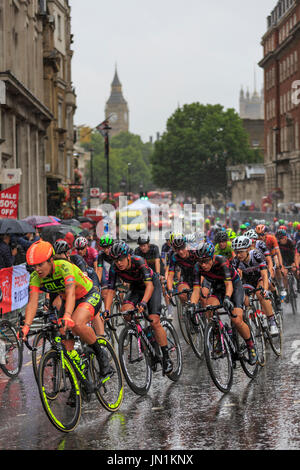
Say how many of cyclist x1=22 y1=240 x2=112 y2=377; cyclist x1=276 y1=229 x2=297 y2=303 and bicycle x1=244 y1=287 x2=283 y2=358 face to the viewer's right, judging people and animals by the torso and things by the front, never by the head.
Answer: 0

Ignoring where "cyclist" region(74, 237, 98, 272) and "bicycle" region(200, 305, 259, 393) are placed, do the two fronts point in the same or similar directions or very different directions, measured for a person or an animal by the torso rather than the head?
same or similar directions

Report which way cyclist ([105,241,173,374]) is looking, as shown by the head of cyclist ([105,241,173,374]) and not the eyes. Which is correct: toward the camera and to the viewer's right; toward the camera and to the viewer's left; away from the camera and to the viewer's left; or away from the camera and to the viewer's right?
toward the camera and to the viewer's left

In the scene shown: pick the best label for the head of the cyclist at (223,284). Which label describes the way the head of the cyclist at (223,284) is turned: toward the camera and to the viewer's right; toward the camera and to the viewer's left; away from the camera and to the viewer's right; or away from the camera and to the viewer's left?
toward the camera and to the viewer's left

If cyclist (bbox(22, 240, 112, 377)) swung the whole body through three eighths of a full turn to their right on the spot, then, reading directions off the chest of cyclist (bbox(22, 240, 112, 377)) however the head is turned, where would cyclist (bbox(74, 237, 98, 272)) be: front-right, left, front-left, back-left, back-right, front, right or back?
front

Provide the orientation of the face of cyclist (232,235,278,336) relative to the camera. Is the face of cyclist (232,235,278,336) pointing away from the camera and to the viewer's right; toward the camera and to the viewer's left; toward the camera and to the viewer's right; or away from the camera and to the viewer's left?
toward the camera and to the viewer's left

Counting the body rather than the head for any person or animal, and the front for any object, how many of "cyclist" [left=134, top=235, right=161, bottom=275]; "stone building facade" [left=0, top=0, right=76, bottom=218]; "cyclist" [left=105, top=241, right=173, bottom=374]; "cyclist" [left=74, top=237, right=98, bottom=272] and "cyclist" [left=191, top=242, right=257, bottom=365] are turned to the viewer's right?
1

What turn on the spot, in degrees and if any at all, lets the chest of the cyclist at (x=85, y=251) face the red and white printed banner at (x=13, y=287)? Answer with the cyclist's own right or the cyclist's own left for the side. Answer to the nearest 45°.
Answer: approximately 90° to the cyclist's own right

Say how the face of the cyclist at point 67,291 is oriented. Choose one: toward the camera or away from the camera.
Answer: toward the camera

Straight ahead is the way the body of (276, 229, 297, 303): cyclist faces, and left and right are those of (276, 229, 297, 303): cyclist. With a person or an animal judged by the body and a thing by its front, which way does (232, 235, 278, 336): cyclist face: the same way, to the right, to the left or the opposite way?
the same way

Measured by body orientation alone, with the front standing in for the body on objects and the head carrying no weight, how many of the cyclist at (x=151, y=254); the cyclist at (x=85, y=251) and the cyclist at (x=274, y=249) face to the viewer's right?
0

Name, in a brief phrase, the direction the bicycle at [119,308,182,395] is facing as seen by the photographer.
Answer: facing the viewer and to the left of the viewer

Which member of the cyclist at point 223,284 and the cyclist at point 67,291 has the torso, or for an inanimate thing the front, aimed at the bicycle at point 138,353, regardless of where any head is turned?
the cyclist at point 223,284

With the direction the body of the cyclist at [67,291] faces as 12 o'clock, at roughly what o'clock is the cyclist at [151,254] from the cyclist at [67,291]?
the cyclist at [151,254] is roughly at 5 o'clock from the cyclist at [67,291].

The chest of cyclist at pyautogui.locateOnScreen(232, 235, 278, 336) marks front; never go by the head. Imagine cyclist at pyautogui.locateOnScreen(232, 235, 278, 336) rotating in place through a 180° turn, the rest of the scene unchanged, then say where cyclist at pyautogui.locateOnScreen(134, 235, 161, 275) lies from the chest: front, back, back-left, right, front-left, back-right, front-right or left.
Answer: left

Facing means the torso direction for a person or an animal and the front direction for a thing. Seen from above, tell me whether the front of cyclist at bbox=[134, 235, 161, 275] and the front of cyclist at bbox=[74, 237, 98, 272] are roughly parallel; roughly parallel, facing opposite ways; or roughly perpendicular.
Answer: roughly parallel
